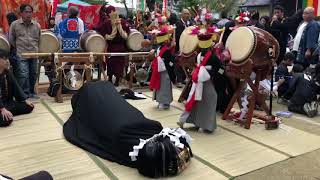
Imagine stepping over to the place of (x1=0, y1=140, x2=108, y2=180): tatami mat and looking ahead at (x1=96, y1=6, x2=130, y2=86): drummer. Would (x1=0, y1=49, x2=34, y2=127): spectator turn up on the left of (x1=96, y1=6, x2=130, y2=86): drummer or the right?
left

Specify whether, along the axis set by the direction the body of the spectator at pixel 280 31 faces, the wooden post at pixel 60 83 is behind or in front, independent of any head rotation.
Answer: in front

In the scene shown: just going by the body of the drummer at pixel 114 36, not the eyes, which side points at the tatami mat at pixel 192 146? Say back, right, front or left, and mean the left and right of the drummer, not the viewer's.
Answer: front

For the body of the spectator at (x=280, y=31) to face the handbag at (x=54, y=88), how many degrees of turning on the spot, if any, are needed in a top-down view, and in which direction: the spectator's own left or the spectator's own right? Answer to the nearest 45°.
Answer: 0° — they already face it

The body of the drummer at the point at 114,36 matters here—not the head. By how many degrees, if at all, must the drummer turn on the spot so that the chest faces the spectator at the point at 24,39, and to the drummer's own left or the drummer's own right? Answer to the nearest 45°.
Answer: approximately 45° to the drummer's own right

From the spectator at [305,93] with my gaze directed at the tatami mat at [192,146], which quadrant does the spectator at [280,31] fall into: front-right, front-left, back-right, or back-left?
back-right

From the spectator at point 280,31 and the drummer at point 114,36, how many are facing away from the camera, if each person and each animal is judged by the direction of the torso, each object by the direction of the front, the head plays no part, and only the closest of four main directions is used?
0

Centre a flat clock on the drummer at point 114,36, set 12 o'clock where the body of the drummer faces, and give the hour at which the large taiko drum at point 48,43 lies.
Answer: The large taiko drum is roughly at 2 o'clock from the drummer.

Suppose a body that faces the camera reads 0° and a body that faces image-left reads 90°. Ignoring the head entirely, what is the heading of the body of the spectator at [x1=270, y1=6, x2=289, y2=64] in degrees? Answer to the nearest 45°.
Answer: approximately 45°
